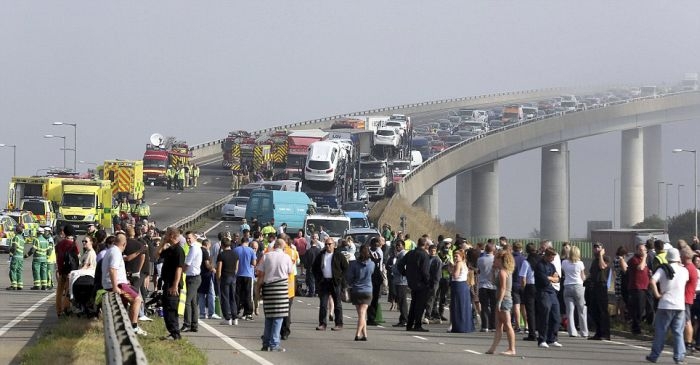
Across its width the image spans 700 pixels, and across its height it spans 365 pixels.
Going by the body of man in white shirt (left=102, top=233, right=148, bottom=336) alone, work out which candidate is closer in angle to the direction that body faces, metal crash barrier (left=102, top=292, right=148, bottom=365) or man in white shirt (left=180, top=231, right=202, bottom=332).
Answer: the man in white shirt

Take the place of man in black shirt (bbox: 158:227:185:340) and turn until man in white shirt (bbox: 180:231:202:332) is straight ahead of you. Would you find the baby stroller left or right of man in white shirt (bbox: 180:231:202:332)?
left

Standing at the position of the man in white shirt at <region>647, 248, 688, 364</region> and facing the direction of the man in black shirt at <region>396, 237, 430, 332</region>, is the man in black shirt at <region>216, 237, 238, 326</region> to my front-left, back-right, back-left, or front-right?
front-left

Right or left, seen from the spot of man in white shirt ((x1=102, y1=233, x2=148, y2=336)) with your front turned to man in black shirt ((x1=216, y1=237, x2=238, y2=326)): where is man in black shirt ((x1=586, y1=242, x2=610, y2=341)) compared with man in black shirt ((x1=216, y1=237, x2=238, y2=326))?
right
